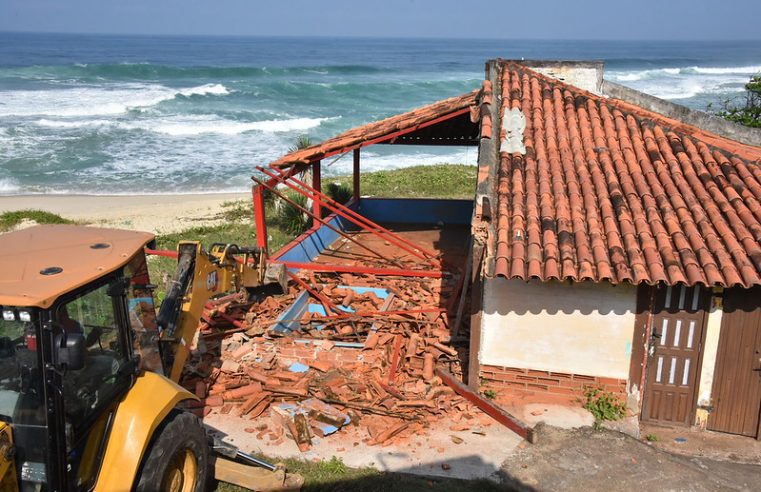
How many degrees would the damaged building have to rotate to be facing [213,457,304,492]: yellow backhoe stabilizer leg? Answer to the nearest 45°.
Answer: approximately 45° to its right
